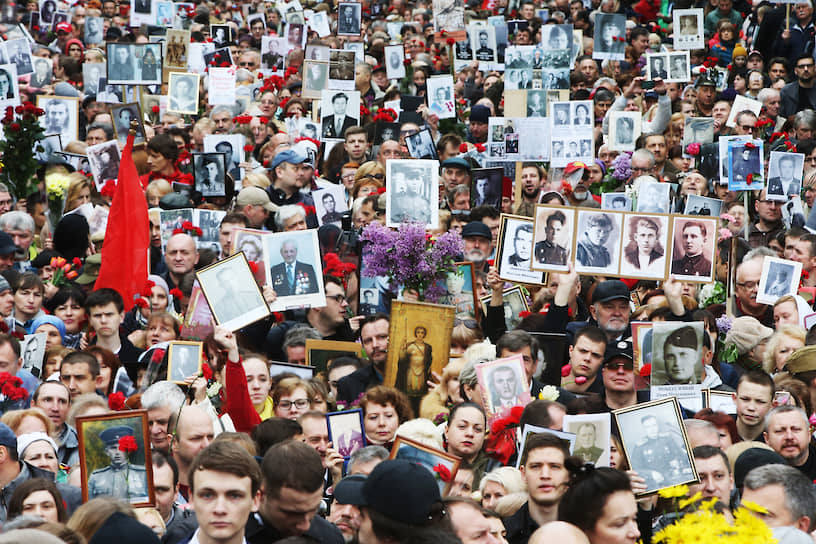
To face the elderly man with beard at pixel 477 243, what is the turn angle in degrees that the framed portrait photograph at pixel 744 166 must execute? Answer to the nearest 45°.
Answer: approximately 45° to its right

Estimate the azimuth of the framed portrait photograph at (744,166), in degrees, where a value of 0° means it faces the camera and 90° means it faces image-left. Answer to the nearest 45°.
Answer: approximately 0°
